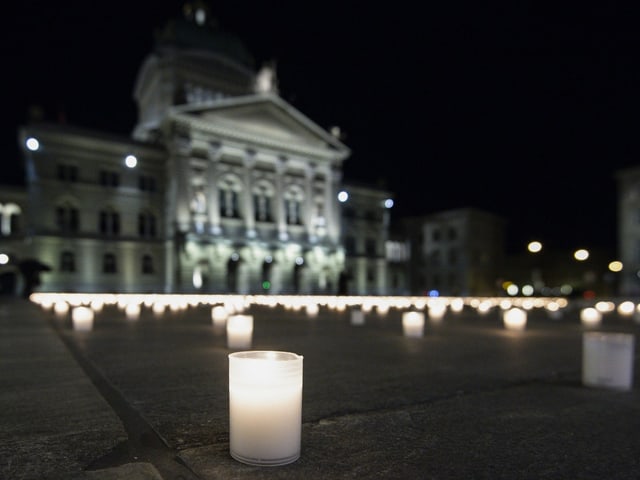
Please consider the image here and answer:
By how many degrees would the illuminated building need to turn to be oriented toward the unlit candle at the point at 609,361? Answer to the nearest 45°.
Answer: approximately 45° to its right

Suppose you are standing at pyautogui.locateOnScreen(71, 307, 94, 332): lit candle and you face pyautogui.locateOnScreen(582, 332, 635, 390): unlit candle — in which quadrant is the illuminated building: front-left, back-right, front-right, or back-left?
back-left

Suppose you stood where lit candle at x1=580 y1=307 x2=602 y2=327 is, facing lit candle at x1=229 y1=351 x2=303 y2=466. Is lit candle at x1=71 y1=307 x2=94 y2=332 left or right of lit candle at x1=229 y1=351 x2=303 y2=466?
right

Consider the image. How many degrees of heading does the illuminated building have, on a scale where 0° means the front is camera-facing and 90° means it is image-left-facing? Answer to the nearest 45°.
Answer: approximately 315°

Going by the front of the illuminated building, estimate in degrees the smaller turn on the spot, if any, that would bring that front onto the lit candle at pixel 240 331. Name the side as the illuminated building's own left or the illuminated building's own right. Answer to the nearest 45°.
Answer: approximately 45° to the illuminated building's own right

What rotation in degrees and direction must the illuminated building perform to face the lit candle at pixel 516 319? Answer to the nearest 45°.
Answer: approximately 45° to its right
